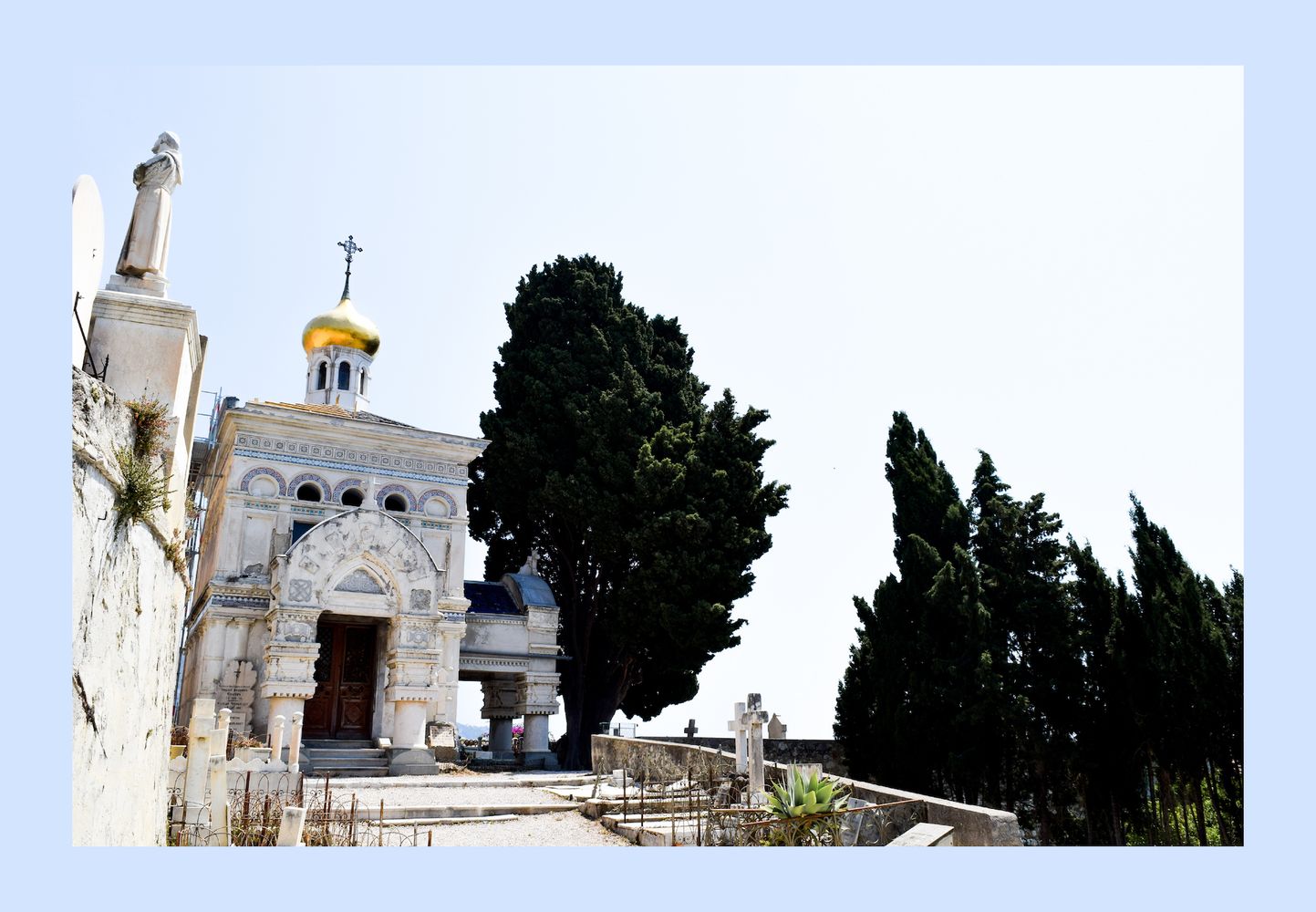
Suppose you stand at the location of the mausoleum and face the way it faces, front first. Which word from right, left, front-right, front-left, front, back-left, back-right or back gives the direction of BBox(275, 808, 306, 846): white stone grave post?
front

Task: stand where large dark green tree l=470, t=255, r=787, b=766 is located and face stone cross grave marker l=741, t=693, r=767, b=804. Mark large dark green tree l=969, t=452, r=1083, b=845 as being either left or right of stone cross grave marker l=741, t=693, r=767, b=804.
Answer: left

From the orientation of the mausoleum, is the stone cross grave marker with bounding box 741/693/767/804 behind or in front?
in front

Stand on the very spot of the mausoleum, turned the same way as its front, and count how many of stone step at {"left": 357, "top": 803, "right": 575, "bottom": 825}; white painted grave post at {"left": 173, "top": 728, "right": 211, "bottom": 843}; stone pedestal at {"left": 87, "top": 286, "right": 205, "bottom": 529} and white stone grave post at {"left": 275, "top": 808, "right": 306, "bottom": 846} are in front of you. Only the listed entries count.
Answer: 4

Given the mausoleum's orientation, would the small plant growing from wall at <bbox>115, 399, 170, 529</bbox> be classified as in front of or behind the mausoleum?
in front

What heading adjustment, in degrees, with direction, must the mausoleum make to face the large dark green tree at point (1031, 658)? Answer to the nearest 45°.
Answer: approximately 90° to its left

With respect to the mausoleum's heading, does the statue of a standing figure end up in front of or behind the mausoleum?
in front

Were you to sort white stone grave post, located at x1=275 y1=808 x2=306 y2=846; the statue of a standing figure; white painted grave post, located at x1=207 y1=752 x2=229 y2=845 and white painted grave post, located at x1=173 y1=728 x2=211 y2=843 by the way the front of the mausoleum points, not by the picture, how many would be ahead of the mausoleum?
4

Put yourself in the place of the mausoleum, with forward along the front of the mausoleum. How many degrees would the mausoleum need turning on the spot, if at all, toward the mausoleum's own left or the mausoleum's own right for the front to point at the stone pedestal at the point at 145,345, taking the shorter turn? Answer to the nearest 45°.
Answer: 0° — it already faces it

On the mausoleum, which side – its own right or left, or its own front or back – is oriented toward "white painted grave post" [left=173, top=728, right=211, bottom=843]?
front

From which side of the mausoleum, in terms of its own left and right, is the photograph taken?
front
